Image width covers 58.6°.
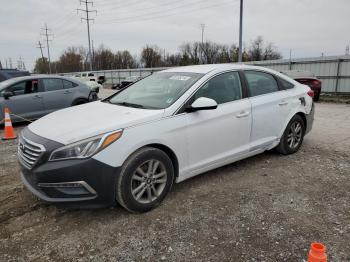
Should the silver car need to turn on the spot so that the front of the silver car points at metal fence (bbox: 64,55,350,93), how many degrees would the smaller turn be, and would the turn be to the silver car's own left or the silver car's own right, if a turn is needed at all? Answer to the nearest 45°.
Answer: approximately 135° to the silver car's own right

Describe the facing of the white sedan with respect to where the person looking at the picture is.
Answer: facing the viewer and to the left of the viewer

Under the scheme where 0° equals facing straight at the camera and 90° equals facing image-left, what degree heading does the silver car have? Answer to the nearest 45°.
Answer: approximately 45°

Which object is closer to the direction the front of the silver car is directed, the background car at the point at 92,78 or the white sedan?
the white sedan

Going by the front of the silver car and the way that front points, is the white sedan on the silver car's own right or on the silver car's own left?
on the silver car's own left

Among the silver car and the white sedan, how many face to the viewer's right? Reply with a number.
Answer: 0

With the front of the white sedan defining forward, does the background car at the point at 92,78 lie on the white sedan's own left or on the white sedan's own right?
on the white sedan's own right

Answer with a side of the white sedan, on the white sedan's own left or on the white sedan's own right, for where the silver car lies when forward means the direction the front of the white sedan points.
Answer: on the white sedan's own right

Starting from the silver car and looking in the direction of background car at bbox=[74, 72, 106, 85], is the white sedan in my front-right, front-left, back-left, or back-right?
back-right
